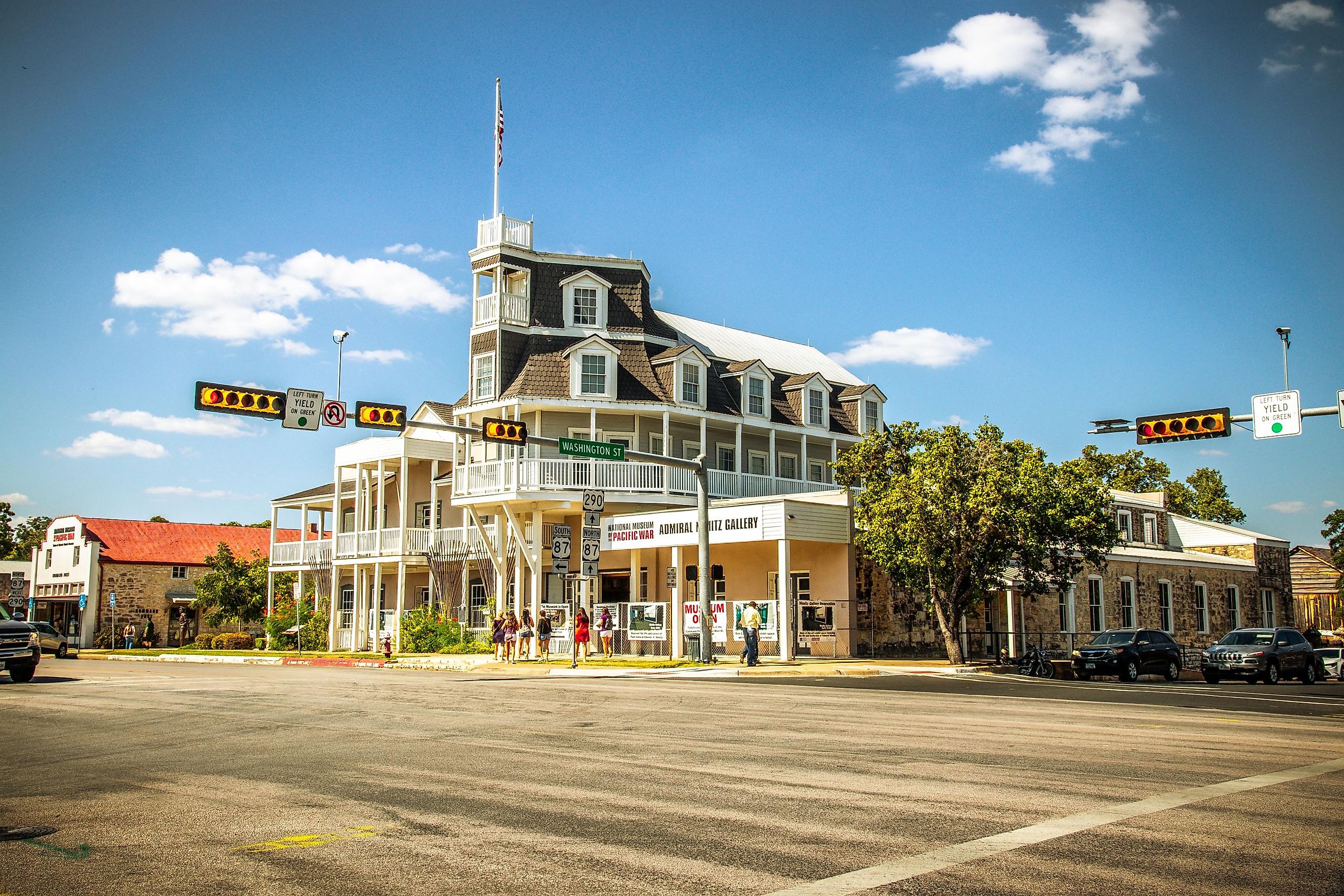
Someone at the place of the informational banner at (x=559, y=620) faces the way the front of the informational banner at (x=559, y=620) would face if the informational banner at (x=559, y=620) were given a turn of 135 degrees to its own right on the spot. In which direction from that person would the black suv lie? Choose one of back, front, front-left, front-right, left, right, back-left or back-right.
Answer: back

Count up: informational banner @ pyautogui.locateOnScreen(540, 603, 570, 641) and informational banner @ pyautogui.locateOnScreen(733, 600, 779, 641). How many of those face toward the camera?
2

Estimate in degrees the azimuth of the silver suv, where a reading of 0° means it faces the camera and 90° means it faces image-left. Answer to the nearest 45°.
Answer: approximately 45°

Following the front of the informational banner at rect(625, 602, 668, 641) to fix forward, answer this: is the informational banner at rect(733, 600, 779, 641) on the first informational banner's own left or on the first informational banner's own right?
on the first informational banner's own left

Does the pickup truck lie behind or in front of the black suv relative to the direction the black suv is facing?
in front

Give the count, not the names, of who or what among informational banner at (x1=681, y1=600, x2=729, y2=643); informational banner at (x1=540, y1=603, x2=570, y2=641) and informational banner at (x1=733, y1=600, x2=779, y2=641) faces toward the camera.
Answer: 3

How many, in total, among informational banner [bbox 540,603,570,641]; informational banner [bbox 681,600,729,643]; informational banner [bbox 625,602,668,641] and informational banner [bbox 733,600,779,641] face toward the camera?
4

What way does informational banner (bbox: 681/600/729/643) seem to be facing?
toward the camera

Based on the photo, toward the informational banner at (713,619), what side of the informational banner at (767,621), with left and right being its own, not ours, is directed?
right

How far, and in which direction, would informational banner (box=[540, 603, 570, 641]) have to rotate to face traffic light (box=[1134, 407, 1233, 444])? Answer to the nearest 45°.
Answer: approximately 45° to its left

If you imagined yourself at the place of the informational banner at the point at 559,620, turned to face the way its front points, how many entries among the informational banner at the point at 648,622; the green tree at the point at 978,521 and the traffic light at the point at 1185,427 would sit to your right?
0

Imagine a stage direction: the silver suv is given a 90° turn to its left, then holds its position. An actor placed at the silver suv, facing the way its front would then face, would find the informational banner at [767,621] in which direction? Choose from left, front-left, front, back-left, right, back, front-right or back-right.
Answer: back-right

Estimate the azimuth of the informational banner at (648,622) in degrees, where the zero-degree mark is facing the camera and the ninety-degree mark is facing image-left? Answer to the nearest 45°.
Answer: approximately 0°
